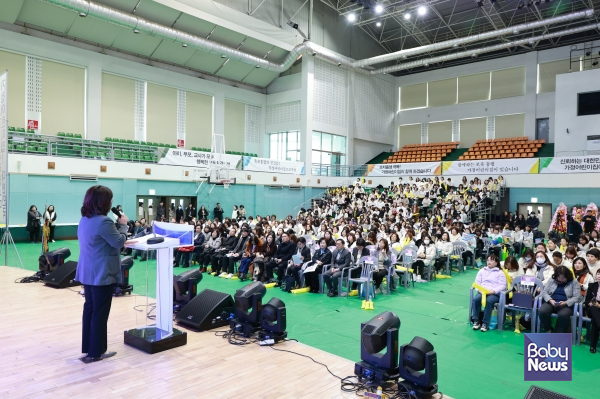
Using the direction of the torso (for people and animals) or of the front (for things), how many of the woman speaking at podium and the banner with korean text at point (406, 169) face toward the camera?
1

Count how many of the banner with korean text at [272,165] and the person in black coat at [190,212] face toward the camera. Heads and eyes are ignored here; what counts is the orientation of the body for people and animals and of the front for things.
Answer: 2

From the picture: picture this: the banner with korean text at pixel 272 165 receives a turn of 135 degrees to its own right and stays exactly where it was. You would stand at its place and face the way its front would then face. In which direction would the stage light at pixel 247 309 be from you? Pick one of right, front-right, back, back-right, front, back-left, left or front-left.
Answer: back-left

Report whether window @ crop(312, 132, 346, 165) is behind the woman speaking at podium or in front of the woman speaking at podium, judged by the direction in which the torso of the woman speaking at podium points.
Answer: in front

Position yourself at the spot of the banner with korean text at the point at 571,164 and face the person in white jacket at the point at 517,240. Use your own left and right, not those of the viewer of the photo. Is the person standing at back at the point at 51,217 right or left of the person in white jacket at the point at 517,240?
right

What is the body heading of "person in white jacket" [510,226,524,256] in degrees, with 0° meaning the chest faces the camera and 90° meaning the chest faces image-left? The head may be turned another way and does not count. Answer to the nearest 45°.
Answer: approximately 45°

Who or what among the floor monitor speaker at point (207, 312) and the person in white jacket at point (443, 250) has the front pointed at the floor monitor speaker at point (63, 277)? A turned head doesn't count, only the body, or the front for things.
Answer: the person in white jacket

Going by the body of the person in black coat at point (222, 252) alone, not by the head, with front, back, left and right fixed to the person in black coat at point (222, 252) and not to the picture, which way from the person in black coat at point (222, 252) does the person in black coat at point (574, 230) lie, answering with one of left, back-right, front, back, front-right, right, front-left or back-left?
back-left

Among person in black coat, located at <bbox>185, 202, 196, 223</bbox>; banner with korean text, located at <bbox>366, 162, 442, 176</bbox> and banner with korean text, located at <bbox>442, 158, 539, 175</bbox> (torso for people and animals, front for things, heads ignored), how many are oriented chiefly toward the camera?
3

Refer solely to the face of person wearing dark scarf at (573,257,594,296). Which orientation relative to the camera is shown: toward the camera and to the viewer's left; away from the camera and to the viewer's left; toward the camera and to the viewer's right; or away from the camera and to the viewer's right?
toward the camera and to the viewer's left

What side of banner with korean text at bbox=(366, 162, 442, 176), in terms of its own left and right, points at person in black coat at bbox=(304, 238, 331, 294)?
front

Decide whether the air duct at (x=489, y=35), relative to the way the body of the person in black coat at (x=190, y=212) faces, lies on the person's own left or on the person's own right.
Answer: on the person's own left

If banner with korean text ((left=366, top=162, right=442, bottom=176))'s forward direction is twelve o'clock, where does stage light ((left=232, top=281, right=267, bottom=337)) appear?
The stage light is roughly at 12 o'clock from the banner with korean text.

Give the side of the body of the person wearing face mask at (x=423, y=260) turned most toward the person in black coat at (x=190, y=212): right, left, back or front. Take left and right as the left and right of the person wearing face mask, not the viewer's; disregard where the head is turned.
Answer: right

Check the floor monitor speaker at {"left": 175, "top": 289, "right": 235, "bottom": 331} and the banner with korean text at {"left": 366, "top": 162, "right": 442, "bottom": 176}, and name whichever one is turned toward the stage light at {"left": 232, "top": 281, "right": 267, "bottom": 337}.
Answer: the banner with korean text

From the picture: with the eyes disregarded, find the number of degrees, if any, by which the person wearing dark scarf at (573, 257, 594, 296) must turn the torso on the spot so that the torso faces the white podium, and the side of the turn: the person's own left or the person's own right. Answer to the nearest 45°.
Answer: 0° — they already face it

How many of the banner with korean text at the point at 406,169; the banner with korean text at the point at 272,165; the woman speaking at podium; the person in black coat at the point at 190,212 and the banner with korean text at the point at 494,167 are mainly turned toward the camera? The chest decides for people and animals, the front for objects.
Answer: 4
